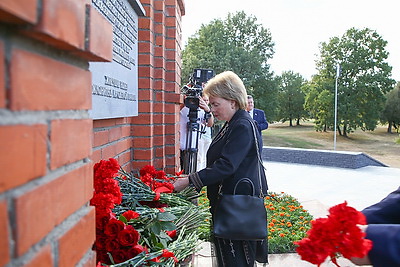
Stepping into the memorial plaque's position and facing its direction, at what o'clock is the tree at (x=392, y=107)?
The tree is roughly at 9 o'clock from the memorial plaque.

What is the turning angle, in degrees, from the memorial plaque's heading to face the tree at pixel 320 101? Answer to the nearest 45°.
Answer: approximately 90° to its left

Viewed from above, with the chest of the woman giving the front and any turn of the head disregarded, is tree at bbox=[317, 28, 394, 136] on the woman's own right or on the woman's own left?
on the woman's own right

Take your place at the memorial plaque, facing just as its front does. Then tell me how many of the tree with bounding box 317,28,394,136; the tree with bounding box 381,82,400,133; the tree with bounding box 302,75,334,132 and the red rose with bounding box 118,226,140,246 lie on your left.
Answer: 3

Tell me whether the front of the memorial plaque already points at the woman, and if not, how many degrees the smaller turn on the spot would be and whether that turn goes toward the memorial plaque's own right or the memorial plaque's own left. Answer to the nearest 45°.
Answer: approximately 45° to the memorial plaque's own left

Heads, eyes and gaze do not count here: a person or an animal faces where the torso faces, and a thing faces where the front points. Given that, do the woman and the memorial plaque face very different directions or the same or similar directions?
very different directions

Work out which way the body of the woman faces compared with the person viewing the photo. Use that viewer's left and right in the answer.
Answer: facing to the left of the viewer

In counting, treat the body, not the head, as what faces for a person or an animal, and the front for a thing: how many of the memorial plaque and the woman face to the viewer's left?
1

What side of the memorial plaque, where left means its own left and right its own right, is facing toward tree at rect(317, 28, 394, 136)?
left

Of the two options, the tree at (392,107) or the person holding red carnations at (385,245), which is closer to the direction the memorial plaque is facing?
the person holding red carnations

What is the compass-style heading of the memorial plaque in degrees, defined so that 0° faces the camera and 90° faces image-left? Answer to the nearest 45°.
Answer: approximately 315°

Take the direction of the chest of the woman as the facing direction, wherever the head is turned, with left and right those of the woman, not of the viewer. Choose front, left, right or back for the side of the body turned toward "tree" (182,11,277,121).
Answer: right

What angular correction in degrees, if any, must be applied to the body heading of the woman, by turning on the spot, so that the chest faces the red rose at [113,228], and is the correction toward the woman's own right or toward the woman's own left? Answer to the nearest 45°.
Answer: approximately 45° to the woman's own left
